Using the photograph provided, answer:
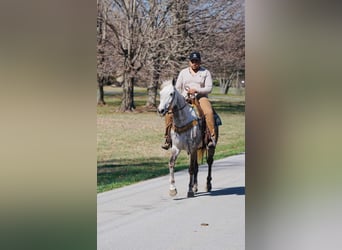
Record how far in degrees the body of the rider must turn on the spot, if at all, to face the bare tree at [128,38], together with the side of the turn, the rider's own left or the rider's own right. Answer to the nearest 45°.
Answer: approximately 90° to the rider's own right

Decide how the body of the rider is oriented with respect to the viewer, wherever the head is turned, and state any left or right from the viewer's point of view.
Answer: facing the viewer
